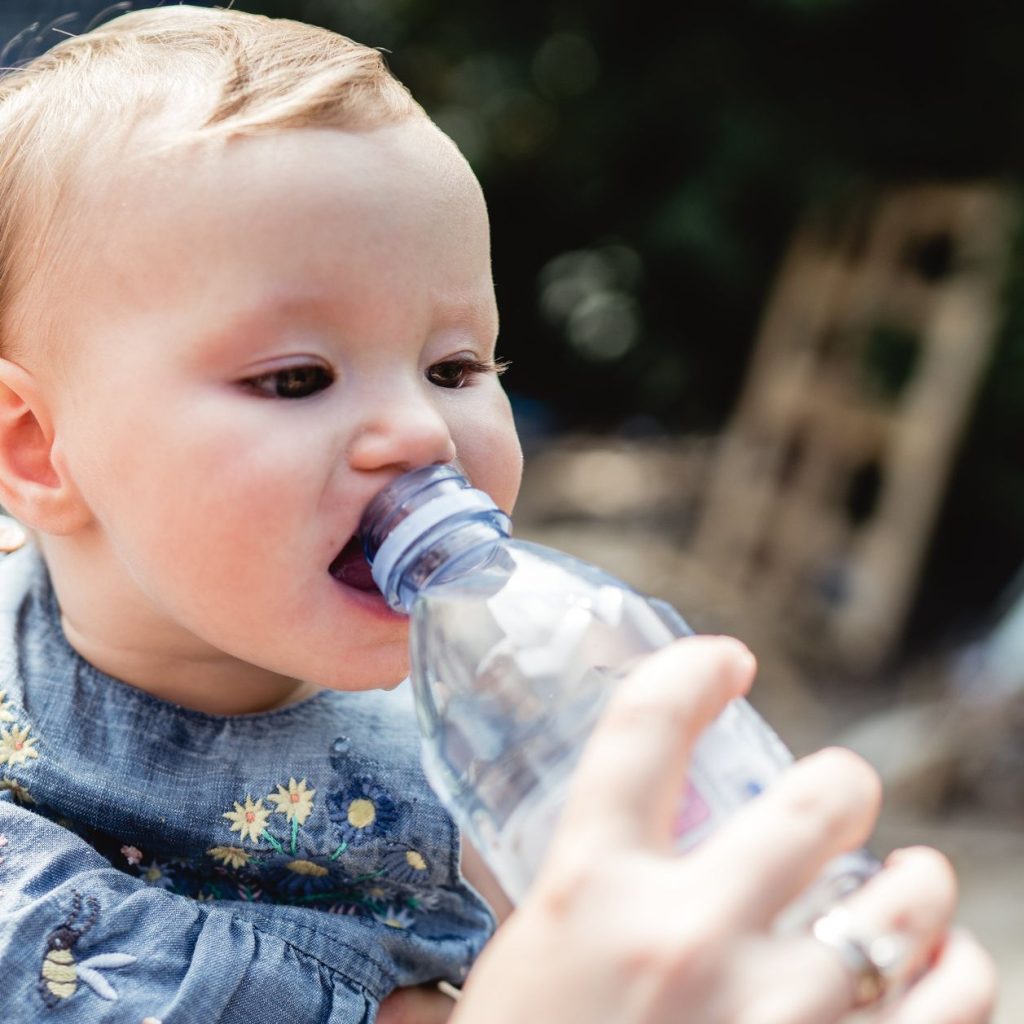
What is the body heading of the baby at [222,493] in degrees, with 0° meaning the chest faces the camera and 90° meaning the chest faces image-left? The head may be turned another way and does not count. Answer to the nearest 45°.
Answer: approximately 315°

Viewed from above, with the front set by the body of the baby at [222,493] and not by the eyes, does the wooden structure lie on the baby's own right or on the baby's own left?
on the baby's own left
